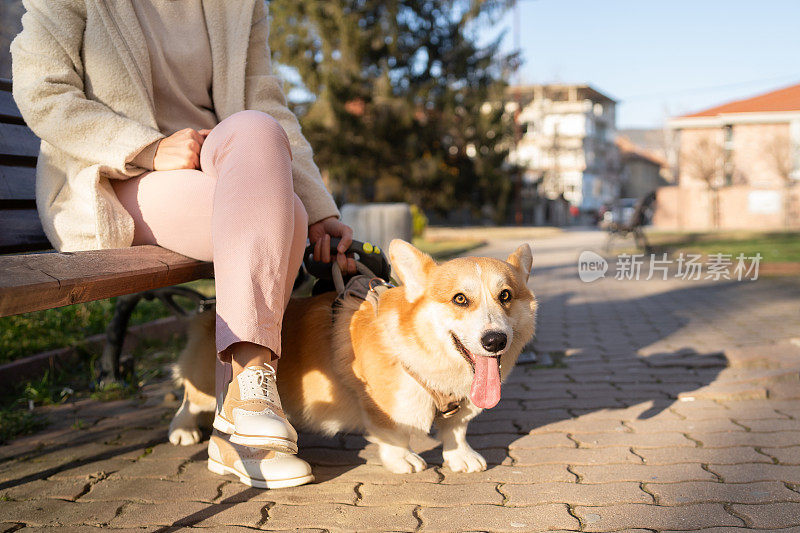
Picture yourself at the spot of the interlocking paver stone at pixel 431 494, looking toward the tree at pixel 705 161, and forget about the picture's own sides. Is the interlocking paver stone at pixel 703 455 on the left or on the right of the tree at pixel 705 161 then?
right

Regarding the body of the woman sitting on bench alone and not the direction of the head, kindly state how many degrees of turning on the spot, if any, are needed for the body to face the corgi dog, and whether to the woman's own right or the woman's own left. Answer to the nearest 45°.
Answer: approximately 45° to the woman's own left

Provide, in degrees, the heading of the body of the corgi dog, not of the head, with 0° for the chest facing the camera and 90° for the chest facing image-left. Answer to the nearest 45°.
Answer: approximately 315°

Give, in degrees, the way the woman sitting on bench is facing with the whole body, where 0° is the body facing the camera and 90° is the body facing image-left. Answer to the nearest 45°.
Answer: approximately 315°

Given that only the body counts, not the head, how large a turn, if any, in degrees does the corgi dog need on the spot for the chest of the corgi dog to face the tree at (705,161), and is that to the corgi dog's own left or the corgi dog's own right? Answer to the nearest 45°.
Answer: approximately 90° to the corgi dog's own left

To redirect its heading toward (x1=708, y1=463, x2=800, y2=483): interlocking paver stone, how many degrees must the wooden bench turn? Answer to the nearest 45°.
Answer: approximately 45° to its left

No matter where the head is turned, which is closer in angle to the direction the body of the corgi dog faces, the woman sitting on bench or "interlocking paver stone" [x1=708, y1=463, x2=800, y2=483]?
the interlocking paver stone
